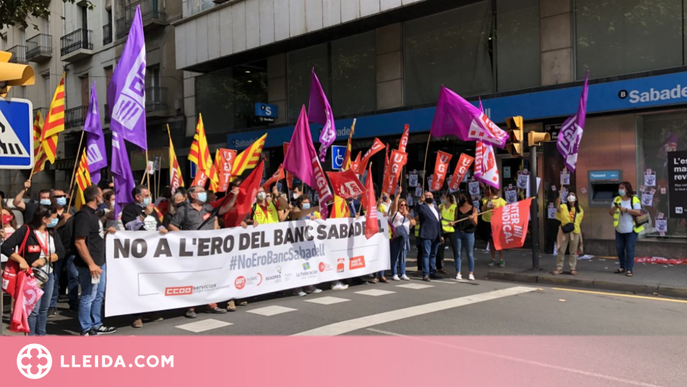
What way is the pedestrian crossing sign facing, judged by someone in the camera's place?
facing the viewer

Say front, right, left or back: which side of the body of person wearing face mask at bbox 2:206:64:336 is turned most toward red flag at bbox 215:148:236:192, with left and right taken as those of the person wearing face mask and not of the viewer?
left

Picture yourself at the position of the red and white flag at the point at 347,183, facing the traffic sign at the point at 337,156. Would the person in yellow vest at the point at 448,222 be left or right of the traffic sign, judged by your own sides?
right

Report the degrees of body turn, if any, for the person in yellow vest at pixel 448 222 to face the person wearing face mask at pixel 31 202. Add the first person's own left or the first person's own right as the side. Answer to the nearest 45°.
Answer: approximately 45° to the first person's own right

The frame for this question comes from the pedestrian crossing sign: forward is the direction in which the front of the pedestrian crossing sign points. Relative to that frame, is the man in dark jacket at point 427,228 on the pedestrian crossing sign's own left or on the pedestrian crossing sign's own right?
on the pedestrian crossing sign's own left

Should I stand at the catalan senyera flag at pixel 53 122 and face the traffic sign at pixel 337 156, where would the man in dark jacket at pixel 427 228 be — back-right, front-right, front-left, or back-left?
front-right

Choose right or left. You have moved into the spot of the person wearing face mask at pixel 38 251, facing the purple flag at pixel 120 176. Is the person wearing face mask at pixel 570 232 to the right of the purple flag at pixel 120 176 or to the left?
right

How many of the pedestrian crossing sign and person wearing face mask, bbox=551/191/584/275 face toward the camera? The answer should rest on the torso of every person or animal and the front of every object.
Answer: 2

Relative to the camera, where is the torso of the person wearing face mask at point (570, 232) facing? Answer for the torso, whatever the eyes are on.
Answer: toward the camera
